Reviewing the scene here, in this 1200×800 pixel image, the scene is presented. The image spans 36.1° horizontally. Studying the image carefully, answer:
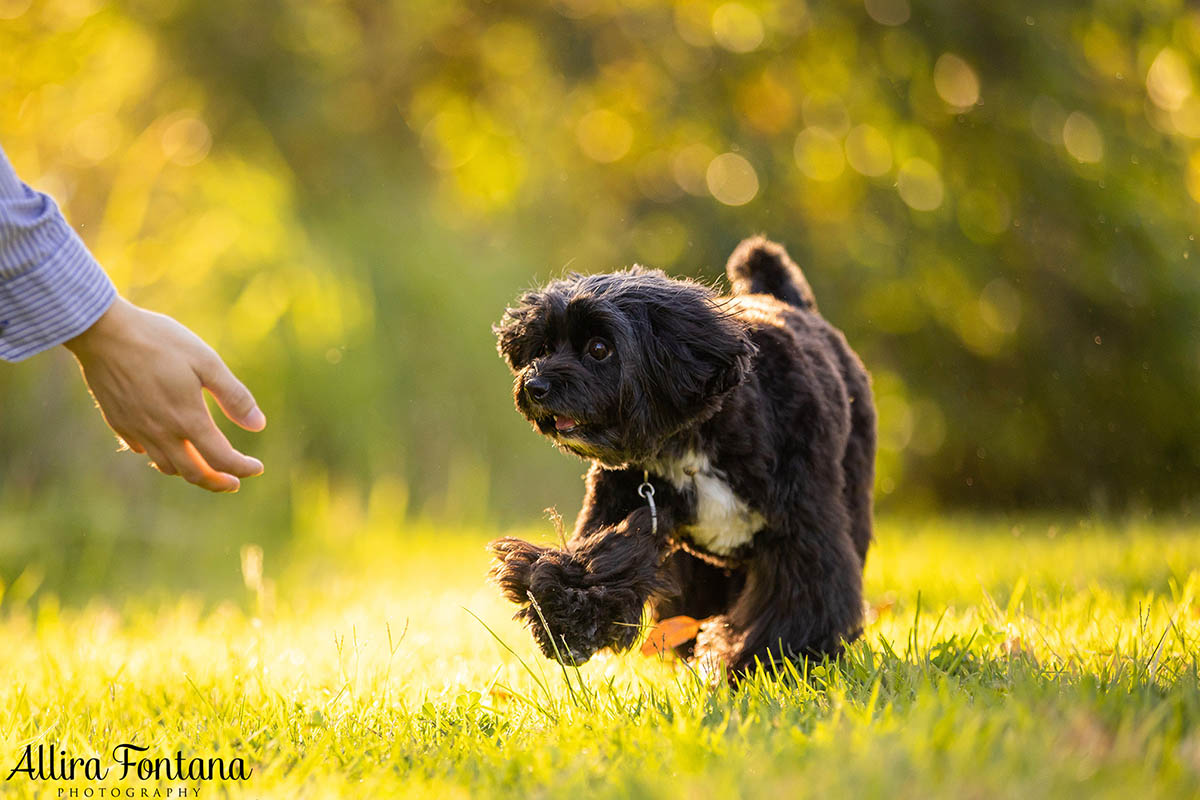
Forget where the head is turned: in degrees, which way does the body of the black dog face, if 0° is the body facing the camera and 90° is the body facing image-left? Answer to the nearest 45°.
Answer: approximately 45°
